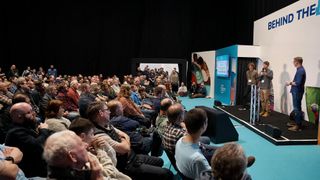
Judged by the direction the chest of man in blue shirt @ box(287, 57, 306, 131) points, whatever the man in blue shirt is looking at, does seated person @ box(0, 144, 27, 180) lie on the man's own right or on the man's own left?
on the man's own left

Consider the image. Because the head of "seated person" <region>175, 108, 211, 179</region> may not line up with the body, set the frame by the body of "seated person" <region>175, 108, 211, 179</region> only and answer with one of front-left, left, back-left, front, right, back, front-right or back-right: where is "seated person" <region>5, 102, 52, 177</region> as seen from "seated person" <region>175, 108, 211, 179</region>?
back-left

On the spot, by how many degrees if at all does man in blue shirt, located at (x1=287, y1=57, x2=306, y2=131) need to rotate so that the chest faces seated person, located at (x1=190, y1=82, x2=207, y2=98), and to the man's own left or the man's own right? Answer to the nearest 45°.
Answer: approximately 45° to the man's own right

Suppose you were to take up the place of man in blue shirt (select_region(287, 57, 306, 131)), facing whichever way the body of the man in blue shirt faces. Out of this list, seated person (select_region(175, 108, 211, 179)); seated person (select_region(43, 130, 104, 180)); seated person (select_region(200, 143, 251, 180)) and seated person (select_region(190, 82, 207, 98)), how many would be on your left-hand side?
3

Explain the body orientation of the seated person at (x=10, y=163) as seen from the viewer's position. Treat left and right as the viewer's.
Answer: facing to the right of the viewer

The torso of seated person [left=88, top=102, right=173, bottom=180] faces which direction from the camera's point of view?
to the viewer's right

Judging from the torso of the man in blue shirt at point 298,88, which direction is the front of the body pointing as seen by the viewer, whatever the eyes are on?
to the viewer's left

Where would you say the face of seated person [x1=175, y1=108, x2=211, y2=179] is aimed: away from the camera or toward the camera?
away from the camera

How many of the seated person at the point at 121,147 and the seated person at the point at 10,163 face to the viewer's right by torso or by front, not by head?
2

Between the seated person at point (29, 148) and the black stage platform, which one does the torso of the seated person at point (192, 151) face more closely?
the black stage platform

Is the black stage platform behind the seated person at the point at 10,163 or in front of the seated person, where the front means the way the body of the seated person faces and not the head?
in front
